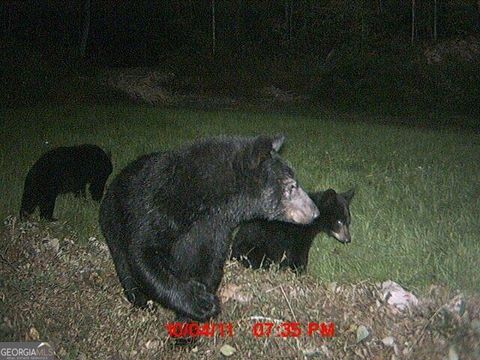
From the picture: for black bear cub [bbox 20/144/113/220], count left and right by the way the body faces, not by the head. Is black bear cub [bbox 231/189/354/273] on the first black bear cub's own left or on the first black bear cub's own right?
on the first black bear cub's own right

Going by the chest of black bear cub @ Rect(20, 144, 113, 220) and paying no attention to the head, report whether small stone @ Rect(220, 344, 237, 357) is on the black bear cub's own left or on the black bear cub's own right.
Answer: on the black bear cub's own right

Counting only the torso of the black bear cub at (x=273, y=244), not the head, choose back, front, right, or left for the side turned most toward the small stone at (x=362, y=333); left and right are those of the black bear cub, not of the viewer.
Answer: right

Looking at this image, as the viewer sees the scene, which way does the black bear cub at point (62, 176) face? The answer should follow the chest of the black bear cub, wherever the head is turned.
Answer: to the viewer's right

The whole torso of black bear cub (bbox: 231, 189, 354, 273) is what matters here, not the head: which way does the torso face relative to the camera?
to the viewer's right

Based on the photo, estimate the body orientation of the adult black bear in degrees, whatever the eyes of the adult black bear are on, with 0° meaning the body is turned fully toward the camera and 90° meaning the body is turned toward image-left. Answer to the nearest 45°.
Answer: approximately 270°

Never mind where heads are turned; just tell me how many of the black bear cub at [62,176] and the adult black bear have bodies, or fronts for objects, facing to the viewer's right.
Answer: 2
